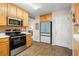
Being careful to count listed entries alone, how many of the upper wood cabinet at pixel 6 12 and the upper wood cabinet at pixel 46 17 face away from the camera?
0

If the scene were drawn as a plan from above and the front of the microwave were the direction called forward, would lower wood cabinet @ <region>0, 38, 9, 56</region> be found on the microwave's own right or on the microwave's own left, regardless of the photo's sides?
on the microwave's own right

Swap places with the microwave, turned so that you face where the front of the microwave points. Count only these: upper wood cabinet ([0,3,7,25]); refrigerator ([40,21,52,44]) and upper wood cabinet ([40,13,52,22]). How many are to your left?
2

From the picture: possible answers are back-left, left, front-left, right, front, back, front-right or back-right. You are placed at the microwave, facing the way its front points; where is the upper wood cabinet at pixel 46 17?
left

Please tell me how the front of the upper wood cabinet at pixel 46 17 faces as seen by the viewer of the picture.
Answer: facing the viewer and to the left of the viewer

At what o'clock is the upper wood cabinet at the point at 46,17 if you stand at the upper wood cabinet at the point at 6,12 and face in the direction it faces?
the upper wood cabinet at the point at 46,17 is roughly at 9 o'clock from the upper wood cabinet at the point at 6,12.

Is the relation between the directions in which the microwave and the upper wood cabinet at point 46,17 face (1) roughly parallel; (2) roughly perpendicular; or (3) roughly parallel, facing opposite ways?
roughly perpendicular

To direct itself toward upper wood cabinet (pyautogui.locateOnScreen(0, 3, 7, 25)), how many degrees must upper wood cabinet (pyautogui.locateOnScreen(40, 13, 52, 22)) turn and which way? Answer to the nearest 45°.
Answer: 0° — it already faces it

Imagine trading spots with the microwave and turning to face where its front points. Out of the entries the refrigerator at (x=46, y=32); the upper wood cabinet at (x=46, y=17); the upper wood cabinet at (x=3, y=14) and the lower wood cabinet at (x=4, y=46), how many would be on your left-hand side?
2

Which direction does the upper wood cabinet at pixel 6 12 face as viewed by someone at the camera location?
facing the viewer and to the right of the viewer

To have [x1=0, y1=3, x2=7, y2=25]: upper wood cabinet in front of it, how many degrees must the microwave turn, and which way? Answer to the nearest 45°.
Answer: approximately 90° to its right

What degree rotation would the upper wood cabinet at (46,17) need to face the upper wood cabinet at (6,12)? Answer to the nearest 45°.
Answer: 0° — it already faces it
